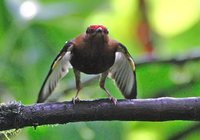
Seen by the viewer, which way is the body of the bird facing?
toward the camera
